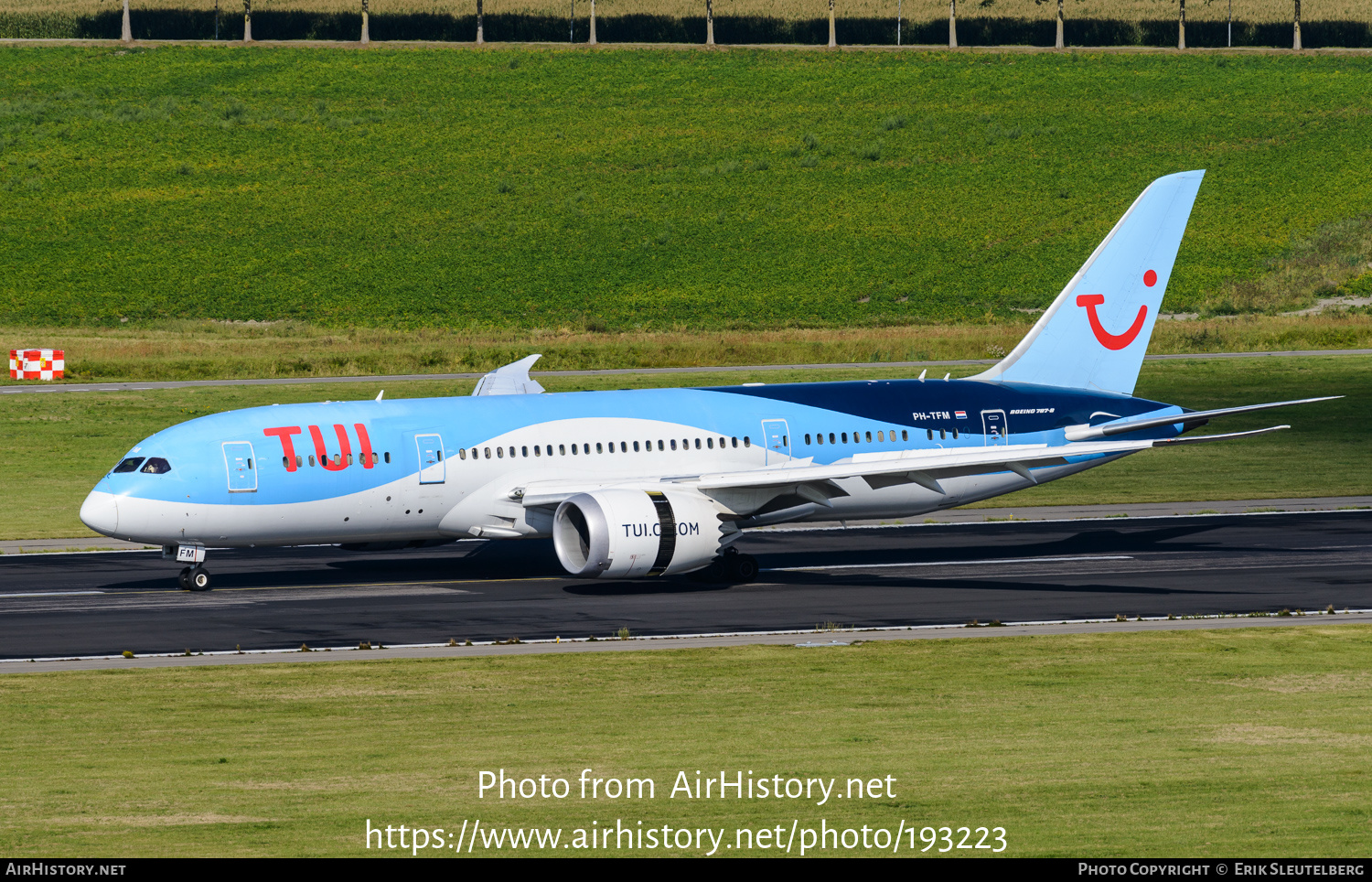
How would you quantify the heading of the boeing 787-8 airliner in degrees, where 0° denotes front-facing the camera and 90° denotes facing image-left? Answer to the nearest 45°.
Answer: approximately 45°
